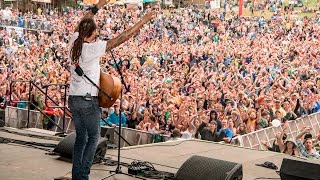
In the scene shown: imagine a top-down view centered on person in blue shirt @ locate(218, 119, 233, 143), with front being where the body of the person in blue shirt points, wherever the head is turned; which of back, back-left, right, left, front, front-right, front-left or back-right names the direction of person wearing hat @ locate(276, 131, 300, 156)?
left

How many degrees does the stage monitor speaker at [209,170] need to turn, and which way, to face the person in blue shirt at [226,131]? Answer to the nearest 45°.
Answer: approximately 135° to its right

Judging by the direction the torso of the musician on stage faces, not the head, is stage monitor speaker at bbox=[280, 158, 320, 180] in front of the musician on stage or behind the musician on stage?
in front

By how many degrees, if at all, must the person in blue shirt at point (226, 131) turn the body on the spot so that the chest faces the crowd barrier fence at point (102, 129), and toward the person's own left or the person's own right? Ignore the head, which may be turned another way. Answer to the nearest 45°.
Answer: approximately 45° to the person's own right

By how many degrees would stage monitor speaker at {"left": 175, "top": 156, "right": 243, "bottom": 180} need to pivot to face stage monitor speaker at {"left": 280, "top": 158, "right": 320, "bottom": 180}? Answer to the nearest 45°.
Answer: approximately 135° to its left

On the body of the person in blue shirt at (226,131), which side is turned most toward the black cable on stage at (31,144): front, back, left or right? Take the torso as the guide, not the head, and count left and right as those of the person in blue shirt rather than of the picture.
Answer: front

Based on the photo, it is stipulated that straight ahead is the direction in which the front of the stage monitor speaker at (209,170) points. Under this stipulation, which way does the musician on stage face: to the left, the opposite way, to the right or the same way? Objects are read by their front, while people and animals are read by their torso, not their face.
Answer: the opposite way

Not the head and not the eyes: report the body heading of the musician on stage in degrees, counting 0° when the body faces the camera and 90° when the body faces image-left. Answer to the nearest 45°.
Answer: approximately 225°

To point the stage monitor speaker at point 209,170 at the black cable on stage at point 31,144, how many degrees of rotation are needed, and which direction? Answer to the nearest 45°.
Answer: approximately 90° to its right

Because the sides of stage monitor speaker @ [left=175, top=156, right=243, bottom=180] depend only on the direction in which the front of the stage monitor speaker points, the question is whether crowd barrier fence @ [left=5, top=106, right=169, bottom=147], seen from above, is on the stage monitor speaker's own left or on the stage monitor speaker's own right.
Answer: on the stage monitor speaker's own right

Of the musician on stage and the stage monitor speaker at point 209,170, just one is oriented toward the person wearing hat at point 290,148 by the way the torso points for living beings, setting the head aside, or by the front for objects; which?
the musician on stage

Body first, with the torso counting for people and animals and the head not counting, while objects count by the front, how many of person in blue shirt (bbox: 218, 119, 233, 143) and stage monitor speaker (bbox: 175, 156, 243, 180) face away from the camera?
0
